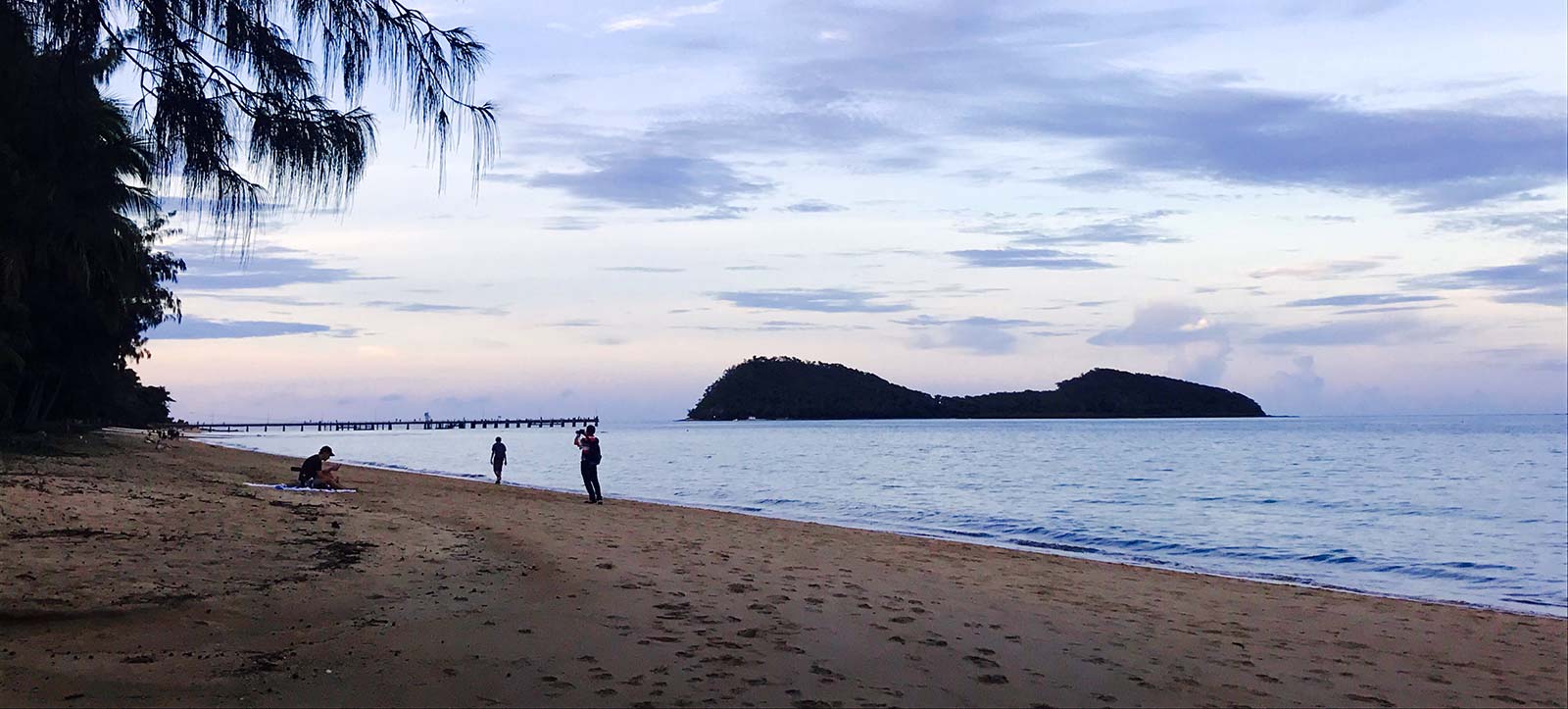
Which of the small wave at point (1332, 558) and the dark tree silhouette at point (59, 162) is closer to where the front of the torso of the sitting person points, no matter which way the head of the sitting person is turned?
the small wave

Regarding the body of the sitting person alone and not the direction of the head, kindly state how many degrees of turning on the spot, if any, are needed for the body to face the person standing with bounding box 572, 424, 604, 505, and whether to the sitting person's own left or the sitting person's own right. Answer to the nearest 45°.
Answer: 0° — they already face them

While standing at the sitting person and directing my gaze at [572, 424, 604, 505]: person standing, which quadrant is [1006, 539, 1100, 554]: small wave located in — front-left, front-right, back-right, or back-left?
front-right

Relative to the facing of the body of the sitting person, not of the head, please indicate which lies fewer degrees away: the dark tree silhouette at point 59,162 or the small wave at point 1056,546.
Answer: the small wave

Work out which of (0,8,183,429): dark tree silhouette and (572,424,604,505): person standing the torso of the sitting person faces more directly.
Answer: the person standing

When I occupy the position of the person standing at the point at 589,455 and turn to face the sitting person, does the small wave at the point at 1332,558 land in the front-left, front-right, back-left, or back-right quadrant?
back-left

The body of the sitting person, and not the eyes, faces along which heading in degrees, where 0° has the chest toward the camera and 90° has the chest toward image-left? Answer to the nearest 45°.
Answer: approximately 270°

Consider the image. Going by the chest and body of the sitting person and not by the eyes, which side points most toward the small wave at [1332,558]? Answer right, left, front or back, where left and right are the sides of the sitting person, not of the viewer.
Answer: front
